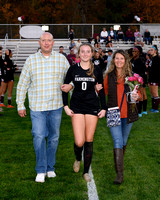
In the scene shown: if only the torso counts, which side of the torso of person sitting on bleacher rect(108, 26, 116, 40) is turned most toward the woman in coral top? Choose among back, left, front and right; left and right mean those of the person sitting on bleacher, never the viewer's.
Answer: front

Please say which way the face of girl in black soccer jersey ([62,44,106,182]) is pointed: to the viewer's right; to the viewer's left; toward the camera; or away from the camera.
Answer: toward the camera

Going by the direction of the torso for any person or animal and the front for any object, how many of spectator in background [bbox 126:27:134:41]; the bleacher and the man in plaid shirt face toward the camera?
3

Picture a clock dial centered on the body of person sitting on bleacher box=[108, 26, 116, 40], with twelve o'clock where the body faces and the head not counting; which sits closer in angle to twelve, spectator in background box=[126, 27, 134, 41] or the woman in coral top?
the woman in coral top

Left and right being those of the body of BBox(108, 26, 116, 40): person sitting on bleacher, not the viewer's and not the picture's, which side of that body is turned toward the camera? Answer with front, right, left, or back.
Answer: front

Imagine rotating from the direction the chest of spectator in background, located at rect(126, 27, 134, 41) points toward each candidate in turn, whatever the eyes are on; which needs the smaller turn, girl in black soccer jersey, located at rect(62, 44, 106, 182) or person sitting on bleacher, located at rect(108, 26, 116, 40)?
the girl in black soccer jersey

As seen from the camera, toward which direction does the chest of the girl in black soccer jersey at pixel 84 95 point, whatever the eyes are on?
toward the camera

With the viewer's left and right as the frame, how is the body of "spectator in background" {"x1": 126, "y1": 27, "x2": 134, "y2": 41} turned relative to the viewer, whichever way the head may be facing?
facing the viewer

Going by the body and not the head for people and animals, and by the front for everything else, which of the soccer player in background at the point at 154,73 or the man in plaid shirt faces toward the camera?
the man in plaid shirt

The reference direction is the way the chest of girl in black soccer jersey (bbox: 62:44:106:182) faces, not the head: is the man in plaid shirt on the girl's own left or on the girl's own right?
on the girl's own right

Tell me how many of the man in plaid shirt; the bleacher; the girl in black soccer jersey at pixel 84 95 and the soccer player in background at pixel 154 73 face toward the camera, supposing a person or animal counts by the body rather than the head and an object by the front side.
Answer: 3

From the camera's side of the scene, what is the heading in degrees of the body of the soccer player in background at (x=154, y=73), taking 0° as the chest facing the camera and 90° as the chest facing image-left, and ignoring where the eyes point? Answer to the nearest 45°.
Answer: approximately 90°
